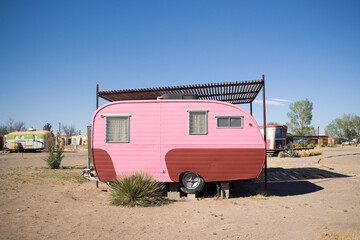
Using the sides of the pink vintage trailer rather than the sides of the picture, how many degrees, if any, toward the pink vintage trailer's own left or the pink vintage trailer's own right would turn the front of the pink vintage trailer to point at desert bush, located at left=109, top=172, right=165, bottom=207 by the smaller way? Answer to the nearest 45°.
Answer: approximately 45° to the pink vintage trailer's own left

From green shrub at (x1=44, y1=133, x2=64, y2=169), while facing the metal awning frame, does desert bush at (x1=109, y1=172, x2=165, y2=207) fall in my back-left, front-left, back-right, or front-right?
front-right

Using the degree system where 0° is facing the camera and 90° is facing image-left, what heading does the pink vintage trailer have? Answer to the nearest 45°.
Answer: approximately 90°

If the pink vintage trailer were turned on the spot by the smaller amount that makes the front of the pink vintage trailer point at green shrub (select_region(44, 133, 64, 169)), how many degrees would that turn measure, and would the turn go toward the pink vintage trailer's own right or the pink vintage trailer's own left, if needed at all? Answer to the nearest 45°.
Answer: approximately 45° to the pink vintage trailer's own right
